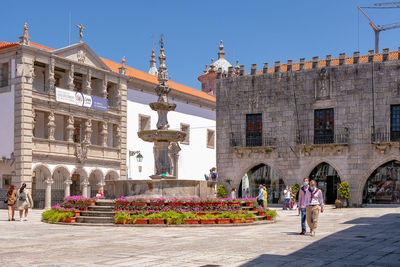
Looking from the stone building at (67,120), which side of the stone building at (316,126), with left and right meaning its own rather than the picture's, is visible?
right

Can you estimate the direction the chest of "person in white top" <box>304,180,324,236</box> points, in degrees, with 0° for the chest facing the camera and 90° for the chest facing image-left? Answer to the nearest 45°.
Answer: approximately 0°

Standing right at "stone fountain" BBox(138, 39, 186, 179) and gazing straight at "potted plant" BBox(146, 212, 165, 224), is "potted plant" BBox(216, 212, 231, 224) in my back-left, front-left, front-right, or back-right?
front-left

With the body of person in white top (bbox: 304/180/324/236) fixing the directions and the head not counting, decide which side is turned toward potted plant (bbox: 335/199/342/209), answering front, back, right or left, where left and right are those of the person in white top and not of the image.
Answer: back

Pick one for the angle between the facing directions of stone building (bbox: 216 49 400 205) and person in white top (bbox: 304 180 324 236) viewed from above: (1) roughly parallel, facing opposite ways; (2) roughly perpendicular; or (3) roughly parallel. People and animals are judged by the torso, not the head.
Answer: roughly parallel

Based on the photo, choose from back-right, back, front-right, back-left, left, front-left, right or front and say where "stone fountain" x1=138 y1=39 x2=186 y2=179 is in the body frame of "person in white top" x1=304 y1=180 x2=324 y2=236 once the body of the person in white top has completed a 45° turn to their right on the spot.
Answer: right

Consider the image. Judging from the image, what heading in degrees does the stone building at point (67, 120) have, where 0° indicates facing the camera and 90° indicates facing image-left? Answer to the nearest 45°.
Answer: approximately 315°

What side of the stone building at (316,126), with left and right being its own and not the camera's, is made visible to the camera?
front

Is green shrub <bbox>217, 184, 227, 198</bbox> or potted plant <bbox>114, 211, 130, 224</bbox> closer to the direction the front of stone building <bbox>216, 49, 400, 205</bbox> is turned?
the potted plant

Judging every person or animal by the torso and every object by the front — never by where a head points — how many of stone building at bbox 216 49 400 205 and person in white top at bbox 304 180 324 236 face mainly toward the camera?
2

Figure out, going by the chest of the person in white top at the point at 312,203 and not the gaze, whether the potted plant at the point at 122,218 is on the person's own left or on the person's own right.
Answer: on the person's own right
